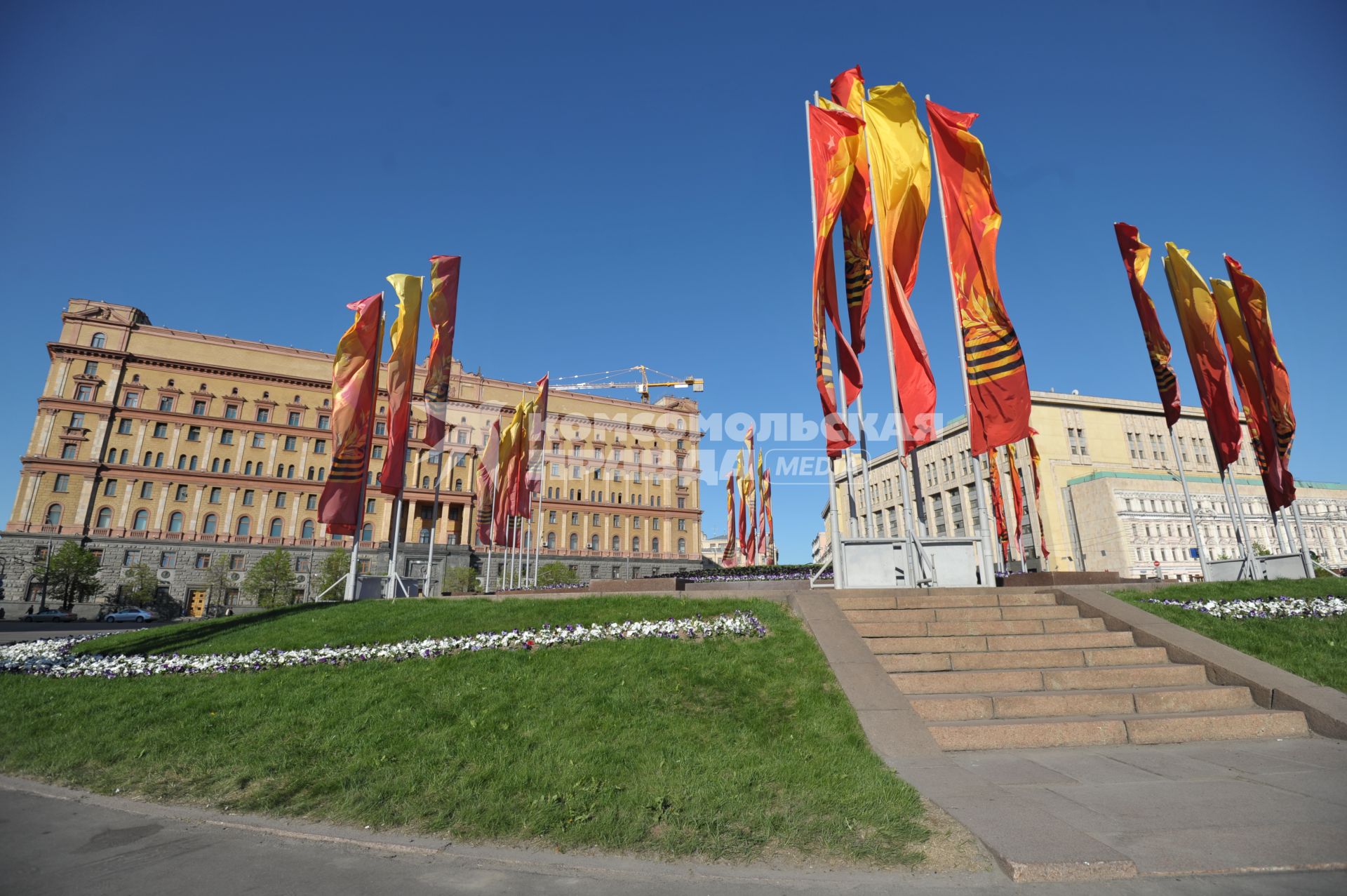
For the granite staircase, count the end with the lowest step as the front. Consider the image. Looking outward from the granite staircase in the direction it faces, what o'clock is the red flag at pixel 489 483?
The red flag is roughly at 4 o'clock from the granite staircase.

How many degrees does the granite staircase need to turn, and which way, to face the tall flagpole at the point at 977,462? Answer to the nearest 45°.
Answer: approximately 180°

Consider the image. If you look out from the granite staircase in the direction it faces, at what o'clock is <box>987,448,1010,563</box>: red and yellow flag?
The red and yellow flag is roughly at 6 o'clock from the granite staircase.

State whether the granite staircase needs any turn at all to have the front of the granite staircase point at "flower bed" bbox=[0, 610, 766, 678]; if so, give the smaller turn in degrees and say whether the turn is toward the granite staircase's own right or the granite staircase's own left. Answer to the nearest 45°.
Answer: approximately 90° to the granite staircase's own right

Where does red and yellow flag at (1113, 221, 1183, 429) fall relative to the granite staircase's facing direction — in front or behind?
behind

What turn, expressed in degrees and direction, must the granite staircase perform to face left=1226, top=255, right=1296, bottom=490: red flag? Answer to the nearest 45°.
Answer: approximately 135° to its left

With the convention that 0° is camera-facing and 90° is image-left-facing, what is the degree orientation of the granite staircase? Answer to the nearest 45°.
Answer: approximately 0°

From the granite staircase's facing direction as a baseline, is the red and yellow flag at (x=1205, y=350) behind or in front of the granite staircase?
behind

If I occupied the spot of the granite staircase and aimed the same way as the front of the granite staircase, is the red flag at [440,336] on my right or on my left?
on my right

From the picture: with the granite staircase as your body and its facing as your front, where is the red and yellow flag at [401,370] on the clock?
The red and yellow flag is roughly at 3 o'clock from the granite staircase.
